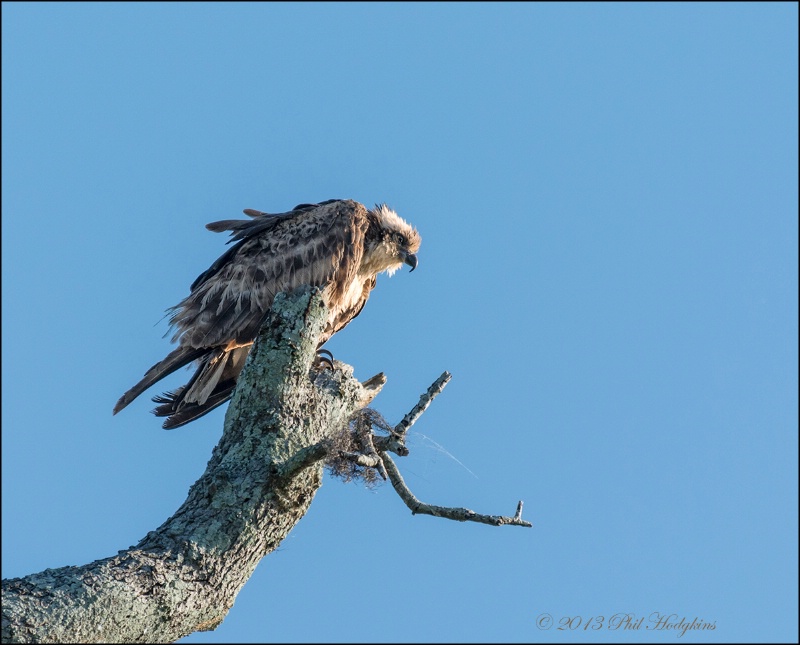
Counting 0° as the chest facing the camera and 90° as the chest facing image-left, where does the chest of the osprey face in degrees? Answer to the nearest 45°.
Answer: approximately 270°
